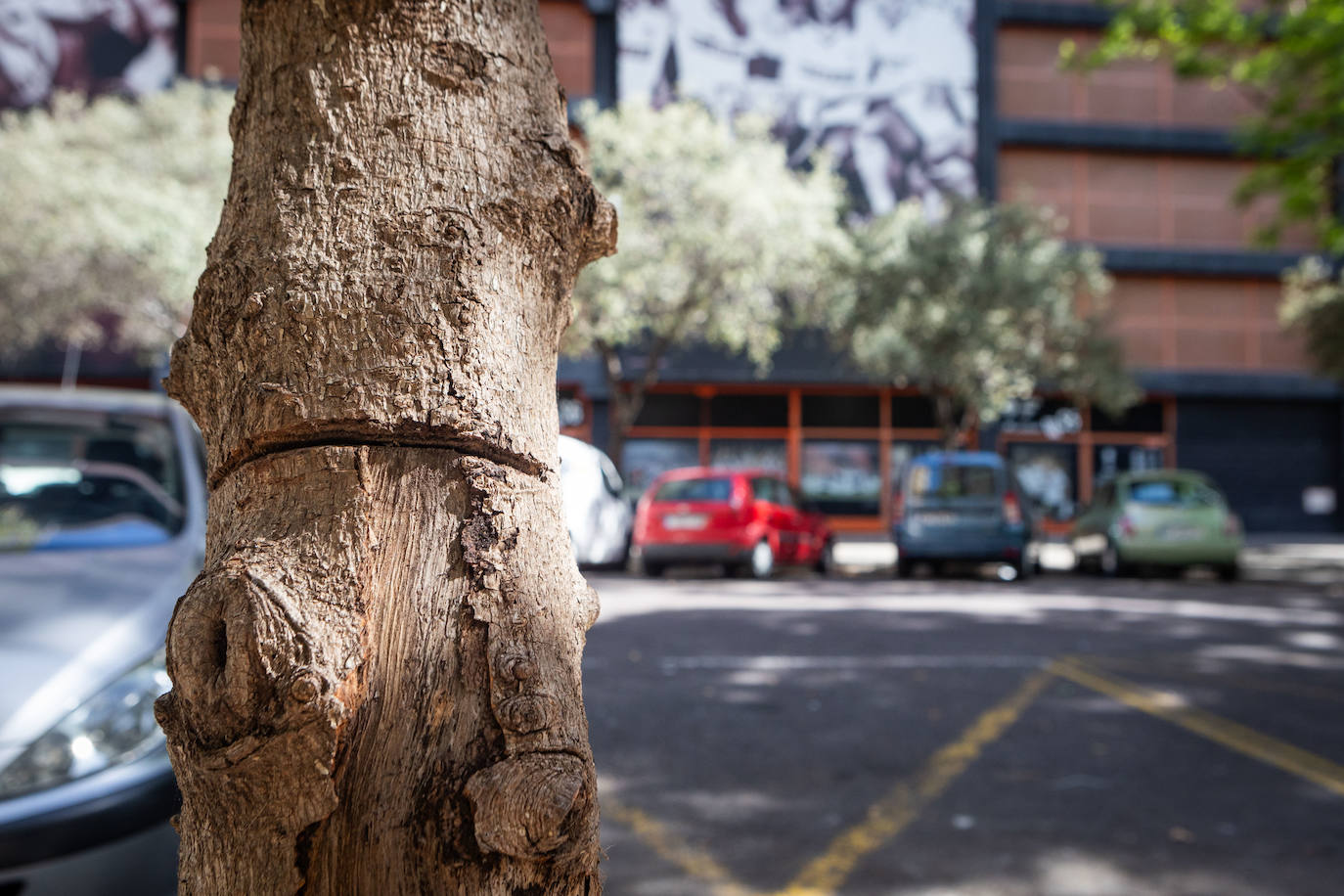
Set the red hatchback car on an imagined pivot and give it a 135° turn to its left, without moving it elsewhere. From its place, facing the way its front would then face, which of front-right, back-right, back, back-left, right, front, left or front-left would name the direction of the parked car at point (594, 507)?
front

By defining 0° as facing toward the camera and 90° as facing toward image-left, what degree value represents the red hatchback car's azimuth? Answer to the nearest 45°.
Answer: approximately 225°

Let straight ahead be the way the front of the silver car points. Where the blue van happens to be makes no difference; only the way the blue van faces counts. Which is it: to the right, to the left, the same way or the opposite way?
the opposite way

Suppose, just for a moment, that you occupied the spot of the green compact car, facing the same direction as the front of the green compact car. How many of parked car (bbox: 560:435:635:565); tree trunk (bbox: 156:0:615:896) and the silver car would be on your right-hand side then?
0

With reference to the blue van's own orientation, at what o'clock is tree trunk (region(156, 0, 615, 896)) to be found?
The tree trunk is roughly at 6 o'clock from the blue van.

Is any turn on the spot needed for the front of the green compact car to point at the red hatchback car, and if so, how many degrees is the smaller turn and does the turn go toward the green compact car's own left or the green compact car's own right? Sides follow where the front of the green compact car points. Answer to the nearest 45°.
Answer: approximately 90° to the green compact car's own left

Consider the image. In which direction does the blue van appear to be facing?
away from the camera

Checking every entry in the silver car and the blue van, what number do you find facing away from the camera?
1

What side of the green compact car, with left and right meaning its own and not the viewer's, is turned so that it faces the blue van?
left

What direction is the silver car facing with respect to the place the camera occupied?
facing the viewer and to the left of the viewer

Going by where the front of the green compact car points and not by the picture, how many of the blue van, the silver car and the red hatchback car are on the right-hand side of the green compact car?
0

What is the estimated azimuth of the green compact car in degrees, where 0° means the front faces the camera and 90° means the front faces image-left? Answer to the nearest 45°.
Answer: approximately 135°

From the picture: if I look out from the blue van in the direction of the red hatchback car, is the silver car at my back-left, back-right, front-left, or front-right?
front-left

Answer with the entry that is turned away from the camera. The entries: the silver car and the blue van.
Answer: the blue van

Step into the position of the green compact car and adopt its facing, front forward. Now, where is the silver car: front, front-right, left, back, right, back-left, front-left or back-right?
back-left

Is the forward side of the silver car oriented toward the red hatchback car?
no

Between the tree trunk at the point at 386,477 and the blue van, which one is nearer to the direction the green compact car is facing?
the blue van
